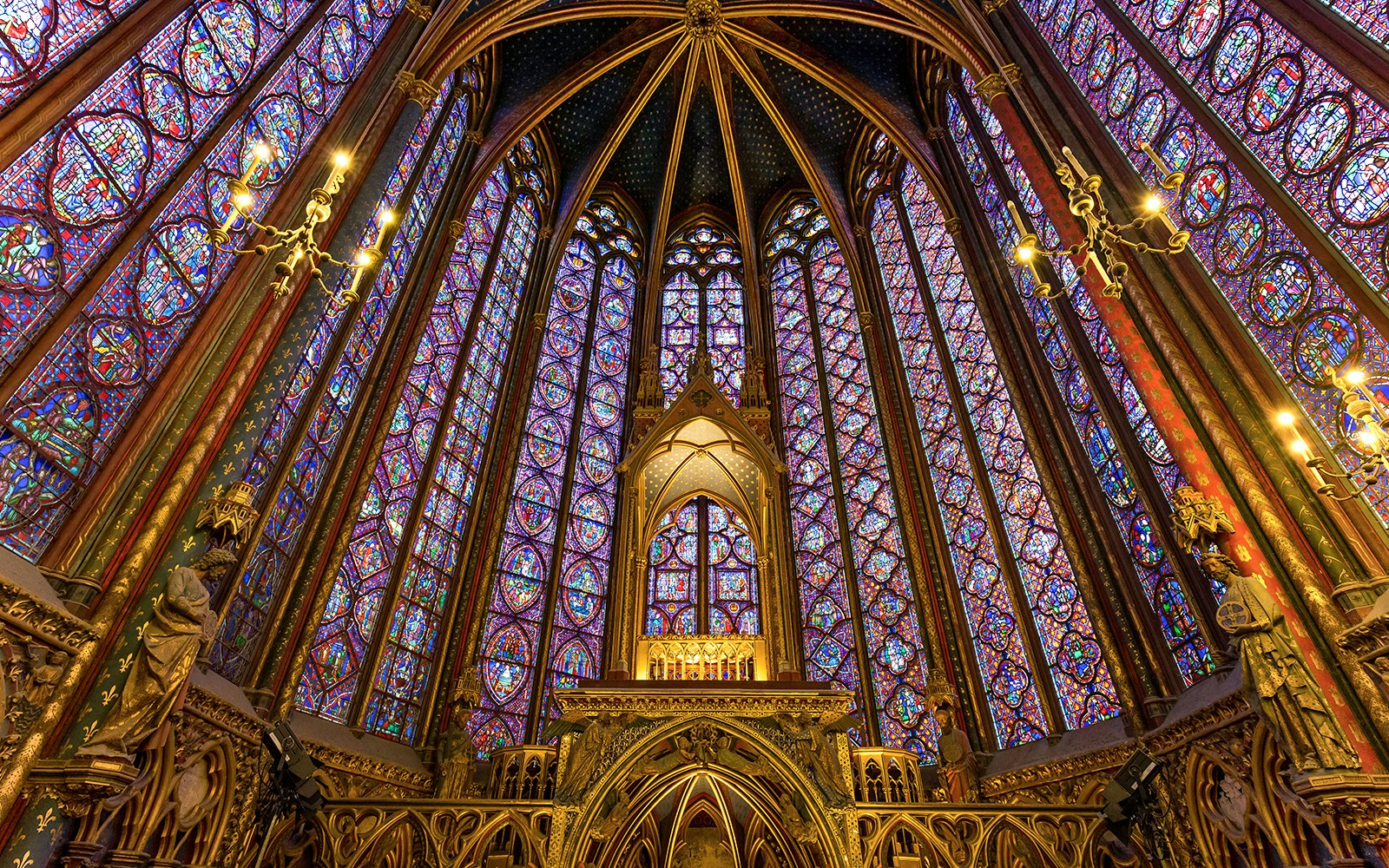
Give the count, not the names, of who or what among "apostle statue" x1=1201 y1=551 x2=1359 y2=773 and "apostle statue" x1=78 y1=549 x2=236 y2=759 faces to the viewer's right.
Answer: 1

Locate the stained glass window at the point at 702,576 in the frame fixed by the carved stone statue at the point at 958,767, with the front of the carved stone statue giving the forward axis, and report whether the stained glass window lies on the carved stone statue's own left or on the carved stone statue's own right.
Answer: on the carved stone statue's own right

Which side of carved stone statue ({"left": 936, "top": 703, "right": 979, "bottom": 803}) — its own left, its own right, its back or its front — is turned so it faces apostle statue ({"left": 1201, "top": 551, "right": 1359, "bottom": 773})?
left

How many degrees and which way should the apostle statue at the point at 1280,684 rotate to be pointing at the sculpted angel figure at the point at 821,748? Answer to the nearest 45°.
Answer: approximately 45° to its right

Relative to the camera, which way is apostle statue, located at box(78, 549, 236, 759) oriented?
to the viewer's right

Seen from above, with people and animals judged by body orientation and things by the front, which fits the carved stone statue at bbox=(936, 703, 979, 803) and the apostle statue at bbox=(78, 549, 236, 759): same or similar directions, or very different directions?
very different directions

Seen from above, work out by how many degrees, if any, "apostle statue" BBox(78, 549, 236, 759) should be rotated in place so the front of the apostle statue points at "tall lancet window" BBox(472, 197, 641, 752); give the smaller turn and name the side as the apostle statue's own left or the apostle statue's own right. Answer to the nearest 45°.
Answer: approximately 45° to the apostle statue's own left
